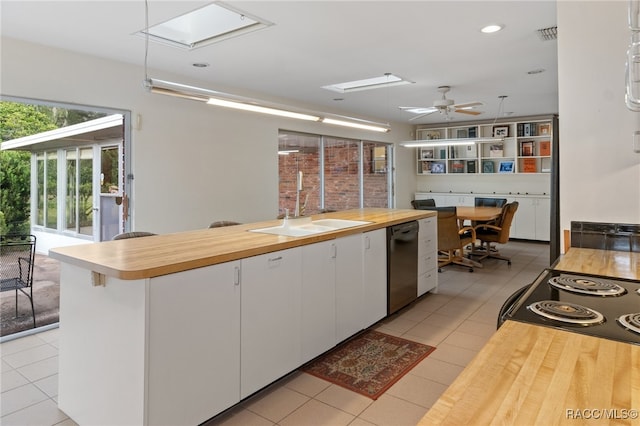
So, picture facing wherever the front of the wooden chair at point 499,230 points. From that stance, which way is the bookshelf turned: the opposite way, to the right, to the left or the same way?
to the left

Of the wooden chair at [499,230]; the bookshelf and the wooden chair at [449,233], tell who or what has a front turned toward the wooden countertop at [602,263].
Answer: the bookshelf

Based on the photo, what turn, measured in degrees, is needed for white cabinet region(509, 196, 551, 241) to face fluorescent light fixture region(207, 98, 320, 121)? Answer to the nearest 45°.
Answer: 0° — it already faces it

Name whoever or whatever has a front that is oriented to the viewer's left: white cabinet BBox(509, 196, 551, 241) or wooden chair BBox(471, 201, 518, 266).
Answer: the wooden chair

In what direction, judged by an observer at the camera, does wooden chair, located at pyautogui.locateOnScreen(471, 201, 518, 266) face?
facing to the left of the viewer

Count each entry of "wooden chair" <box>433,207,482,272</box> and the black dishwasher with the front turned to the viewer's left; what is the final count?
0

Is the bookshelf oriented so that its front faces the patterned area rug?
yes

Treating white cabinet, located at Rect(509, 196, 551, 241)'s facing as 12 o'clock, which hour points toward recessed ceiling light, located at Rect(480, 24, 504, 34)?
The recessed ceiling light is roughly at 12 o'clock from the white cabinet.

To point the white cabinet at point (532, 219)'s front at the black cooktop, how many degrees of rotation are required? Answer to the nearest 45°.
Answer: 0° — it already faces it

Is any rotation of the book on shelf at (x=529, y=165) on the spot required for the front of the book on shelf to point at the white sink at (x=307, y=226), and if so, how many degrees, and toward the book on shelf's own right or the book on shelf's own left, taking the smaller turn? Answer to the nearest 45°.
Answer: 0° — it already faces it

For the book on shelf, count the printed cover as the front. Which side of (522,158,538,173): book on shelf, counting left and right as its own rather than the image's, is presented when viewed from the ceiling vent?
front
